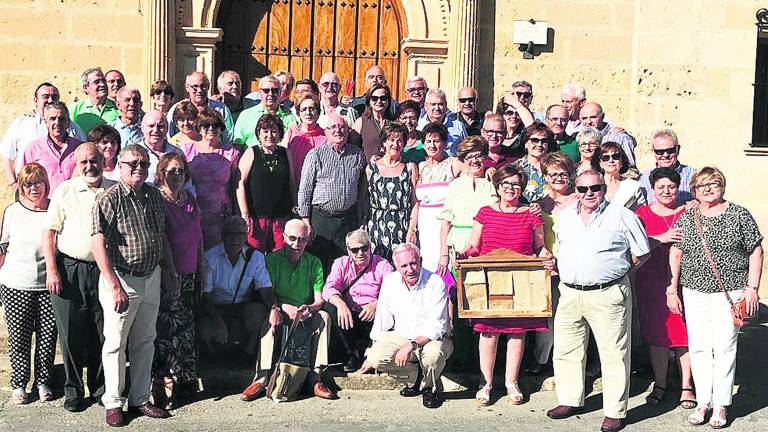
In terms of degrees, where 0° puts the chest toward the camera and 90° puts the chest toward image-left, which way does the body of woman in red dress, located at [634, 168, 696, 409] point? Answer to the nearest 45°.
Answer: approximately 0°

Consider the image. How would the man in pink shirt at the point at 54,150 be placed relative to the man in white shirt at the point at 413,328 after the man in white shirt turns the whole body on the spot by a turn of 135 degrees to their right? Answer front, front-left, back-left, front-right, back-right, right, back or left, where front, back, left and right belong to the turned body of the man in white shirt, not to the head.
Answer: front-left

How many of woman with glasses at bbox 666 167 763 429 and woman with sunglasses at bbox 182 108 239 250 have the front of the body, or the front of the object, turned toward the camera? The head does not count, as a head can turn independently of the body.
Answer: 2

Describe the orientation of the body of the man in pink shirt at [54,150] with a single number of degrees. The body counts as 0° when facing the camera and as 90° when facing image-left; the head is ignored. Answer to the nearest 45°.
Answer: approximately 0°

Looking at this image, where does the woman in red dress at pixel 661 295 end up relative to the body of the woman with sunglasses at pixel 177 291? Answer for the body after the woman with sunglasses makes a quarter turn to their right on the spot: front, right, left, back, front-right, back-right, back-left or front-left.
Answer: back

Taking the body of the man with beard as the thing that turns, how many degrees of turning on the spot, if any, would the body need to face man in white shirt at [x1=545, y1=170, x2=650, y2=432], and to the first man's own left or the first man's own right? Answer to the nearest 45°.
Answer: approximately 45° to the first man's own left

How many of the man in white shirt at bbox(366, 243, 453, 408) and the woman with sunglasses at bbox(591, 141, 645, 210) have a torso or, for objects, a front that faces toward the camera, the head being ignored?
2

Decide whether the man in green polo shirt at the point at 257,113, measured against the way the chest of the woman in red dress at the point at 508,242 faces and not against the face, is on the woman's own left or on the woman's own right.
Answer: on the woman's own right

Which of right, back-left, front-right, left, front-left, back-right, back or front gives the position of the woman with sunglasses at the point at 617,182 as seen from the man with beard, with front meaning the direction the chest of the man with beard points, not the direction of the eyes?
front-left

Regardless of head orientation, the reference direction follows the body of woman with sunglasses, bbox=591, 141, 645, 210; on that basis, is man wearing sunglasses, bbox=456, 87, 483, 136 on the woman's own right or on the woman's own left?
on the woman's own right

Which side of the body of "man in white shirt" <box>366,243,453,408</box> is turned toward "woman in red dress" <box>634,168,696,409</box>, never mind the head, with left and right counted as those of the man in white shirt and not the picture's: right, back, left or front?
left
